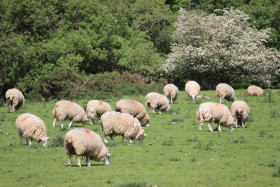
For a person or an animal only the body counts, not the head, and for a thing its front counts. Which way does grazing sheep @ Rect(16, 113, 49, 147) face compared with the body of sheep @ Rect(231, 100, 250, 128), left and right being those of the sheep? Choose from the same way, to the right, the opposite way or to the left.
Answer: to the right

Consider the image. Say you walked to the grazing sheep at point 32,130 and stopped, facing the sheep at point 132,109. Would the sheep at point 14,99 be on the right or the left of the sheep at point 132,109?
left

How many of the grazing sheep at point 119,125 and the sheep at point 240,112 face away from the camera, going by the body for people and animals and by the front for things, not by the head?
1

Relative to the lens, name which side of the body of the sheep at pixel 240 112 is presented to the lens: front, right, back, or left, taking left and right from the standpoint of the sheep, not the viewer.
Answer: back
